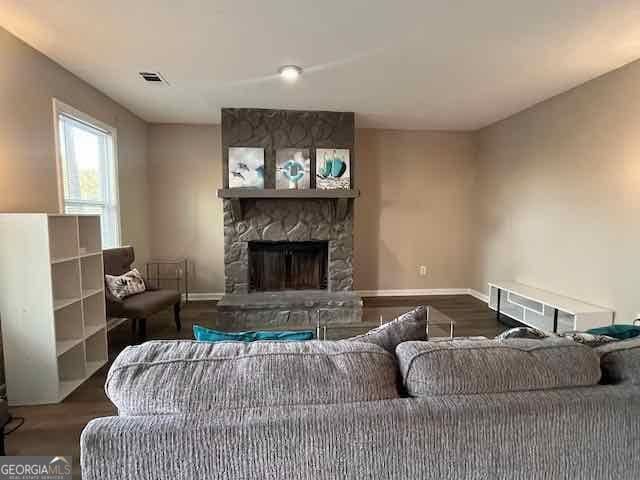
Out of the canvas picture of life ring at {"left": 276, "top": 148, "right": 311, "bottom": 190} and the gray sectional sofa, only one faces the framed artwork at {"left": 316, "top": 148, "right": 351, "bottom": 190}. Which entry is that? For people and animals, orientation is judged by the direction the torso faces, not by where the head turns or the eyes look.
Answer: the gray sectional sofa

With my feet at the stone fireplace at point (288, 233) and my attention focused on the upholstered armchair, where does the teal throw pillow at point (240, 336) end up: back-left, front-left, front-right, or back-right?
front-left

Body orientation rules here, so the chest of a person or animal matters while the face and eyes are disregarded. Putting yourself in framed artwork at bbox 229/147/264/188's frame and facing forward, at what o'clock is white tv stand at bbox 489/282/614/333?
The white tv stand is roughly at 10 o'clock from the framed artwork.

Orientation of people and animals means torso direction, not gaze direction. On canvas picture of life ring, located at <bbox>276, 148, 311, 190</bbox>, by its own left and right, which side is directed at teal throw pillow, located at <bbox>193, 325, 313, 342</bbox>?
front

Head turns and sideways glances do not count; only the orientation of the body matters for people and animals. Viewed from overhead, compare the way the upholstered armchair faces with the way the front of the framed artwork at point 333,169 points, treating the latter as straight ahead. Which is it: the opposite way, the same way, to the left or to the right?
to the left

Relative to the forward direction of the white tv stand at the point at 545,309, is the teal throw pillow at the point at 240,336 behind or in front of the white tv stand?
in front

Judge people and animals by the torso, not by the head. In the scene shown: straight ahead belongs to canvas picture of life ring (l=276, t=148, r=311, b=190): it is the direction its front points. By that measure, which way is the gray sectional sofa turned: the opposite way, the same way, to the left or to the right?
the opposite way

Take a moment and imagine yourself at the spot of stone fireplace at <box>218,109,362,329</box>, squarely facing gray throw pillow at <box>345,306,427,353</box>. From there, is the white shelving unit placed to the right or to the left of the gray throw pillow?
right

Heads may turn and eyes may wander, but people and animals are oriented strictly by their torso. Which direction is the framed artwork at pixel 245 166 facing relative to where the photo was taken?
toward the camera

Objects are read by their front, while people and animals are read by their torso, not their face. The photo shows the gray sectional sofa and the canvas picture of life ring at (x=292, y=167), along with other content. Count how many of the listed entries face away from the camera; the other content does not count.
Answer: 1

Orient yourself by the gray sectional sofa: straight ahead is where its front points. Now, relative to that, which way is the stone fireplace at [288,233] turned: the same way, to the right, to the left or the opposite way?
the opposite way

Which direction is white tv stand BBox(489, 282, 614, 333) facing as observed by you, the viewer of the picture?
facing the viewer and to the left of the viewer

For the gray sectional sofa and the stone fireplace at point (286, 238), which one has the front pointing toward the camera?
the stone fireplace

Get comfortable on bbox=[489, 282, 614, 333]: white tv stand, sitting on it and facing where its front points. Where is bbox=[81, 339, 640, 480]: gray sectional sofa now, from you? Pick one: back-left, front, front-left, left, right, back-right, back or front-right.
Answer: front-left

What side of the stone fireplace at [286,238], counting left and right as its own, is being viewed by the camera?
front

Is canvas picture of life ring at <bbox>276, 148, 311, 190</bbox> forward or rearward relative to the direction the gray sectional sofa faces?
forward

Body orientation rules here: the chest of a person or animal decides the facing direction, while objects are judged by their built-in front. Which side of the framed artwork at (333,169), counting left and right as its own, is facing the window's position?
right

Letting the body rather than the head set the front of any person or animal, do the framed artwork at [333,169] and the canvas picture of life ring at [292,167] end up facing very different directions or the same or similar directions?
same or similar directions
